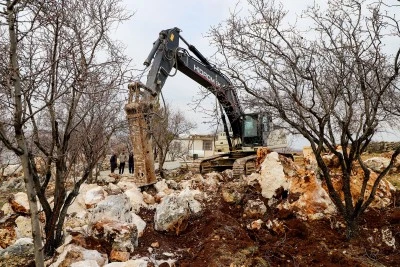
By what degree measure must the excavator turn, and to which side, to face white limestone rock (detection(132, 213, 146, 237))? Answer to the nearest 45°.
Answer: approximately 45° to its left

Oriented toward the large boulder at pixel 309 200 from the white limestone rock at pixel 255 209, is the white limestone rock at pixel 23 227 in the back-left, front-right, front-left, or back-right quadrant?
back-right

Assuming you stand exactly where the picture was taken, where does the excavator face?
facing the viewer and to the left of the viewer

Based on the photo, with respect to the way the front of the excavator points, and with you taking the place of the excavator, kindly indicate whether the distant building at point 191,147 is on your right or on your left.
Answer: on your right

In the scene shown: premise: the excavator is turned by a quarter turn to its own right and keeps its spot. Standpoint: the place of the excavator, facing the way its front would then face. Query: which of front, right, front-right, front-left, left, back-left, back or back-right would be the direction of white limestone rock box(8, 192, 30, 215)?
left

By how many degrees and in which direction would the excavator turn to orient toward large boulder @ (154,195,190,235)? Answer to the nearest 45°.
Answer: approximately 45° to its left

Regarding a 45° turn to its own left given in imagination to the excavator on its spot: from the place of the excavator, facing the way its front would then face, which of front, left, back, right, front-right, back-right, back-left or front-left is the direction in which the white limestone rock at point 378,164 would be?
left

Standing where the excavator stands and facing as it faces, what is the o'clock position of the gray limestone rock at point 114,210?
The gray limestone rock is roughly at 11 o'clock from the excavator.

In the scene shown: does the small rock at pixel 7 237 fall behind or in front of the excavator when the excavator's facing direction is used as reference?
in front

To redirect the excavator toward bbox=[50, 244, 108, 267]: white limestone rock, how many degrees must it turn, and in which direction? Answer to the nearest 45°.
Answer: approximately 45° to its left
